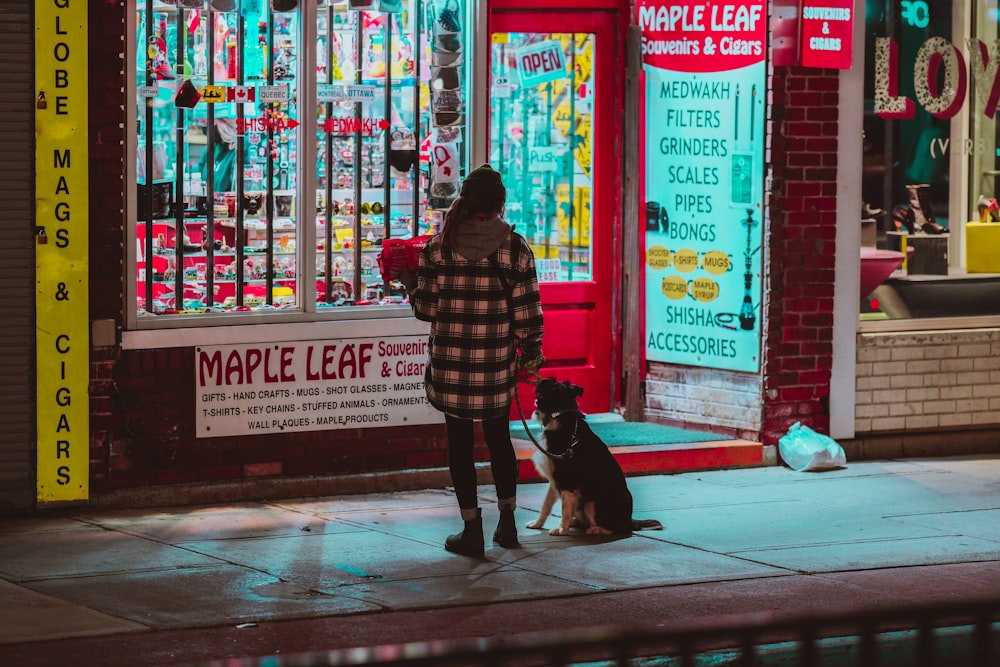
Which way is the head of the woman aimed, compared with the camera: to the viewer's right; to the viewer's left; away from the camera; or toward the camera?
away from the camera

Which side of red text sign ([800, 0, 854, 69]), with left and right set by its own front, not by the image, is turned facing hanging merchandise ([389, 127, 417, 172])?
right

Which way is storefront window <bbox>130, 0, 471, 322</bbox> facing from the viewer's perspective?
toward the camera

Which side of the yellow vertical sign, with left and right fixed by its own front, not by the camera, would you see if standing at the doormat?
left

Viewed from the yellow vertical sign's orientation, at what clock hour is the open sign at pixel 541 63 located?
The open sign is roughly at 8 o'clock from the yellow vertical sign.

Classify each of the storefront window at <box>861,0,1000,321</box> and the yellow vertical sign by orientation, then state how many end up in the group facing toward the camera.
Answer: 2

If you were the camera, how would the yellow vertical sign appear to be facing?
facing the viewer

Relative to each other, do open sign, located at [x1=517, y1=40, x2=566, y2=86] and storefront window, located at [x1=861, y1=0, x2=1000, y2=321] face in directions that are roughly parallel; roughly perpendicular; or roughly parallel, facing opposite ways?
roughly parallel

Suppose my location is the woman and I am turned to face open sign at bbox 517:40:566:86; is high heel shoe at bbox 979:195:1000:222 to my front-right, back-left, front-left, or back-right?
front-right

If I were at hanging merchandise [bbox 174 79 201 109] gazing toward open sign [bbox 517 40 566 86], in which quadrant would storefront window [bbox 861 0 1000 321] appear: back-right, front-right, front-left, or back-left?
front-right

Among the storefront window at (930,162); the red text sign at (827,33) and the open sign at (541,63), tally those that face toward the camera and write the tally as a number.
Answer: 3

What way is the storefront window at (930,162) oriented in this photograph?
toward the camera
